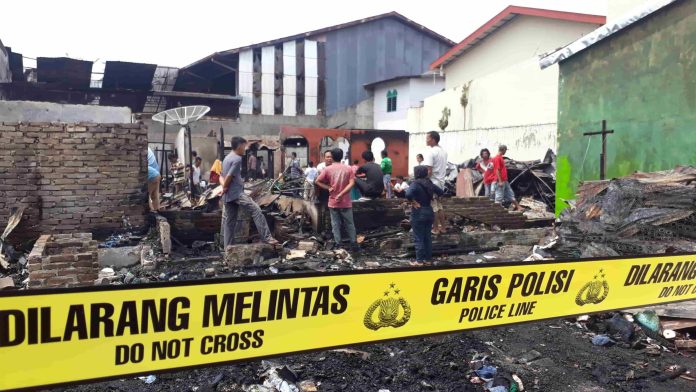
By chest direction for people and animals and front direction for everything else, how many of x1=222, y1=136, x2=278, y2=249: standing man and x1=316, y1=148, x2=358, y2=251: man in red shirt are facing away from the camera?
1

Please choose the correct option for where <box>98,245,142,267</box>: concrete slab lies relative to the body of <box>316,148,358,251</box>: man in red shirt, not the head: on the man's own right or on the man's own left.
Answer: on the man's own left

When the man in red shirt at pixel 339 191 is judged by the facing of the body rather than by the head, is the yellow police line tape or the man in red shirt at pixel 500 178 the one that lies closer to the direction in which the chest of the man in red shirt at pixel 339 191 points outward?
the man in red shirt

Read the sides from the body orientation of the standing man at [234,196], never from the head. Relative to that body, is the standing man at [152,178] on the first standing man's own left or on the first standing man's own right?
on the first standing man's own left

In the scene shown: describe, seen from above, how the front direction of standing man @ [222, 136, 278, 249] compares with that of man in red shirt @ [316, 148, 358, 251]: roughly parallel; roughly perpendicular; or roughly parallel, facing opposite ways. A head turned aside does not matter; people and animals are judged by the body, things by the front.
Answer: roughly perpendicular

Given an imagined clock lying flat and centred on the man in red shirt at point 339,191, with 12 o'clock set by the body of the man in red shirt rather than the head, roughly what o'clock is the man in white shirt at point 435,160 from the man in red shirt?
The man in white shirt is roughly at 3 o'clock from the man in red shirt.

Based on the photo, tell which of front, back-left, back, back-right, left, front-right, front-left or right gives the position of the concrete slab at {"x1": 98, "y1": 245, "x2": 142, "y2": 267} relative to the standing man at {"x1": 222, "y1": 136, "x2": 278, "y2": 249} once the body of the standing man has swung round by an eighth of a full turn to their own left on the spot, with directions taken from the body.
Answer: back-left

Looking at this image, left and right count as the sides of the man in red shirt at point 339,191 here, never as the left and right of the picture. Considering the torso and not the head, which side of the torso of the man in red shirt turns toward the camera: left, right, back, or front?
back

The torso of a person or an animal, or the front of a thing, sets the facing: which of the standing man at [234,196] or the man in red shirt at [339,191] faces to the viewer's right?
the standing man
